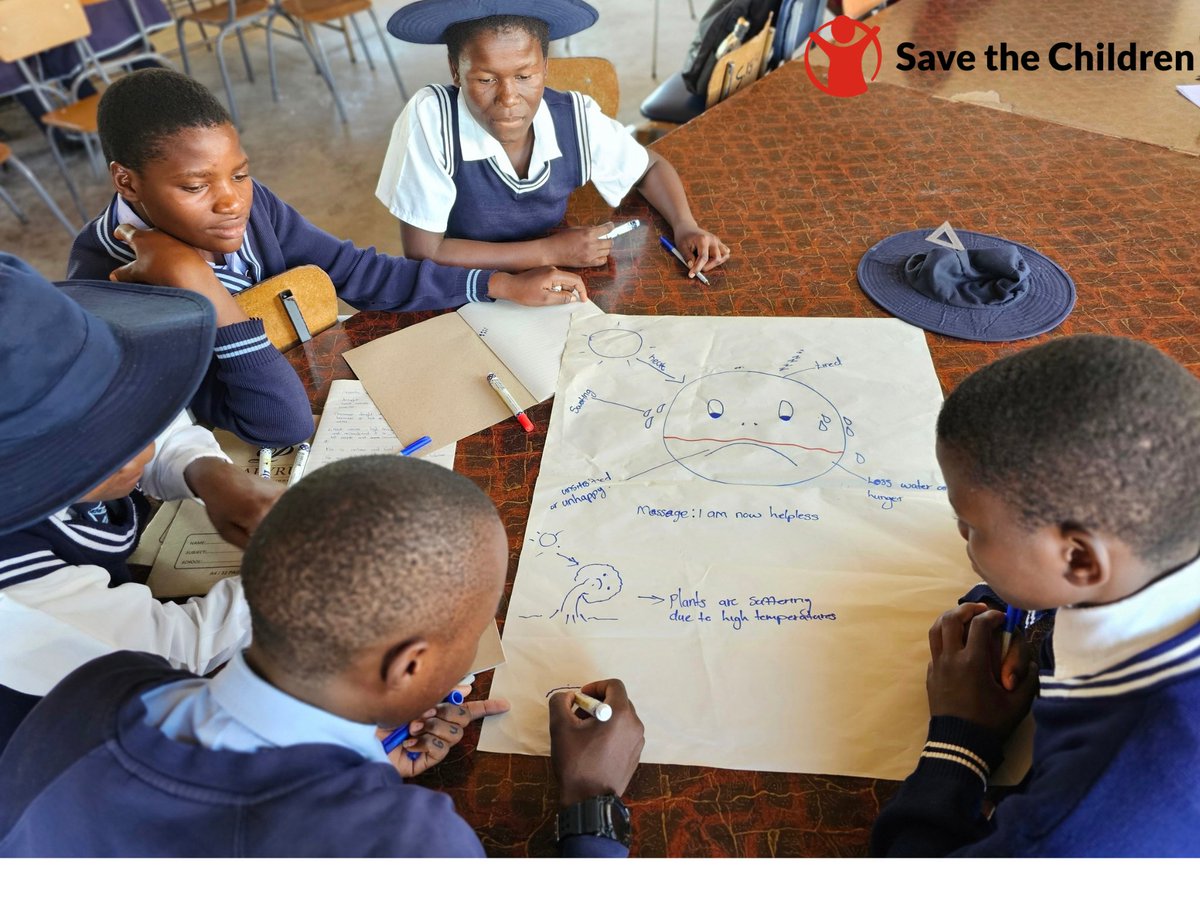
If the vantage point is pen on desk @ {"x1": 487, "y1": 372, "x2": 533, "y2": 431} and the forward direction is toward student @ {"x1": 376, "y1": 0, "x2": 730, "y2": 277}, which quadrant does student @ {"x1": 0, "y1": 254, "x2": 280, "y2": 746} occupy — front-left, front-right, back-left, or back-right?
back-left

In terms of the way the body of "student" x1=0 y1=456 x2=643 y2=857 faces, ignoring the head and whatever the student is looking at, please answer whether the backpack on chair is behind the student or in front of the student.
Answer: in front

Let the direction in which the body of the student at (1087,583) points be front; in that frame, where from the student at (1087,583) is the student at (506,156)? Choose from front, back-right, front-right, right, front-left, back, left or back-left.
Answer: front

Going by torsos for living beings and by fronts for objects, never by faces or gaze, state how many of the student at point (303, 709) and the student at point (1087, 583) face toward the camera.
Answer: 0

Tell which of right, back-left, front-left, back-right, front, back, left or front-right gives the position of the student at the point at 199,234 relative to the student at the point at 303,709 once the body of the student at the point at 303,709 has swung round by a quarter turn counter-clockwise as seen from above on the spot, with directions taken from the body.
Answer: front-right

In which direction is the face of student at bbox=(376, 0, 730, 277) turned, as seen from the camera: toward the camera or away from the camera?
toward the camera

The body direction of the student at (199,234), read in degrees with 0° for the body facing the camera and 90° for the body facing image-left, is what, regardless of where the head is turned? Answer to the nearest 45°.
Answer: approximately 315°

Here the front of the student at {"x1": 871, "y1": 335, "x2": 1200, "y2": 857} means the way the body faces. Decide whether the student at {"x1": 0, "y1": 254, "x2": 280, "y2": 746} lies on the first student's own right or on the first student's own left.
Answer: on the first student's own left

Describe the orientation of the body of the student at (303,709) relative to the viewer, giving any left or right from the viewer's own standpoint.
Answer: facing away from the viewer and to the right of the viewer

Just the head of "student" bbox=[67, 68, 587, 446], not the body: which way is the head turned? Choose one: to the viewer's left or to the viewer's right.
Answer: to the viewer's right

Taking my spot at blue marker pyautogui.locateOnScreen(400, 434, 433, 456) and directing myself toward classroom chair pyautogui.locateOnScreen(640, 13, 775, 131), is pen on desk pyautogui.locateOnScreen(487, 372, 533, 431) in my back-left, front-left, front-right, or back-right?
front-right

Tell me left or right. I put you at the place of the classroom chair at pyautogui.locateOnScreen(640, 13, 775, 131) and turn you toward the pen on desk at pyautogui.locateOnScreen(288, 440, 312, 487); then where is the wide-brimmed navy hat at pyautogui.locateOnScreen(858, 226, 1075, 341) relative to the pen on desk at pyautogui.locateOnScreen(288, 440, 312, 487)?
left

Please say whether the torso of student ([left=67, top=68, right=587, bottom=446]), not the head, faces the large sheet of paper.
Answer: yes

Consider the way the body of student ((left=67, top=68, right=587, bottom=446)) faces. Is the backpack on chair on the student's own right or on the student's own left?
on the student's own left

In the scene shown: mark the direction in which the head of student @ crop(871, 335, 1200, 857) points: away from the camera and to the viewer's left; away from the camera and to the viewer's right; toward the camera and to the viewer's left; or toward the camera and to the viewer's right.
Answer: away from the camera and to the viewer's left

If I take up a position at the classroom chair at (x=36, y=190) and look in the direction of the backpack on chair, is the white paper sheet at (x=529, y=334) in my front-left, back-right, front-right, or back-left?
front-right

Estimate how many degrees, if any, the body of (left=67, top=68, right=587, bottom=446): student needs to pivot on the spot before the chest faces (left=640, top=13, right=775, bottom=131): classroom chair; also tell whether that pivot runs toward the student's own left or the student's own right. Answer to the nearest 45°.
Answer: approximately 90° to the student's own left
